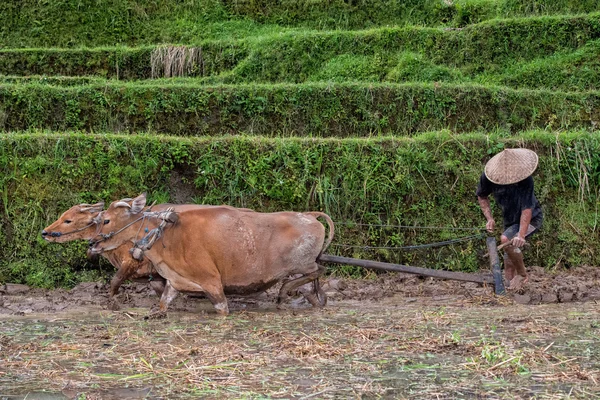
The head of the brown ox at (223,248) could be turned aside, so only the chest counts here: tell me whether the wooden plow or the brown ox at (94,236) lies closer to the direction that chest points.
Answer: the brown ox

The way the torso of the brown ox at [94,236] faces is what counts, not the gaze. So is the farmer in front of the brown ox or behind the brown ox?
behind

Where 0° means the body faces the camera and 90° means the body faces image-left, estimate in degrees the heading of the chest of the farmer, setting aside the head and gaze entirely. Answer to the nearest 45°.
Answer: approximately 45°

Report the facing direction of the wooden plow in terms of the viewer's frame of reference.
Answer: facing to the left of the viewer

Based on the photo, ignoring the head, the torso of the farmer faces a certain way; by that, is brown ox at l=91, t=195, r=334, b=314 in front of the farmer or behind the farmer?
in front

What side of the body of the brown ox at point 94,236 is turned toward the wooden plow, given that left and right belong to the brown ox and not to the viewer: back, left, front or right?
back

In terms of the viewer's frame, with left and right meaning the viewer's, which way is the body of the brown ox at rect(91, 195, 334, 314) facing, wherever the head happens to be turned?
facing to the left of the viewer

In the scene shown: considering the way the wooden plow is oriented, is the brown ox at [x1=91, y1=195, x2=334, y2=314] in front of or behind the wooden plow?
in front

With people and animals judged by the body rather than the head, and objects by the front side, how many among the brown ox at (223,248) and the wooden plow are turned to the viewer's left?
2

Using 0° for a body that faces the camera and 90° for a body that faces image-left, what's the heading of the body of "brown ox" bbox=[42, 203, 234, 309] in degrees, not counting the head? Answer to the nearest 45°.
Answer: approximately 90°

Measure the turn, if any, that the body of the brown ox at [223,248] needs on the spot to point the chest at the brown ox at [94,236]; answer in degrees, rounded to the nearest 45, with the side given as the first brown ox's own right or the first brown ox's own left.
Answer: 0° — it already faces it
